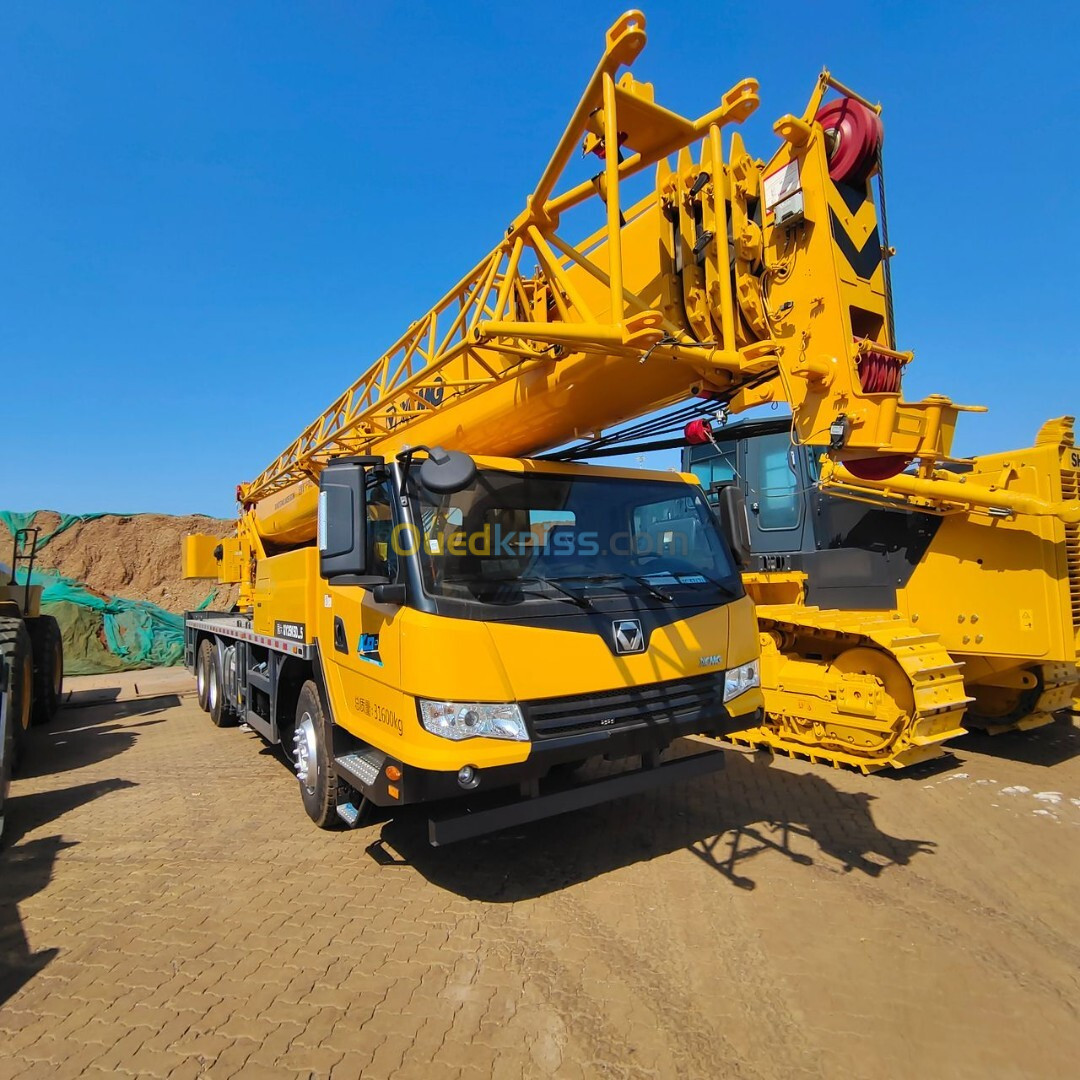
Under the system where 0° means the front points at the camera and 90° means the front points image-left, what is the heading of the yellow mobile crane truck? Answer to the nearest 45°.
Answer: approximately 315°

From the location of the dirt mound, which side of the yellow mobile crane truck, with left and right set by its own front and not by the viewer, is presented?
back
